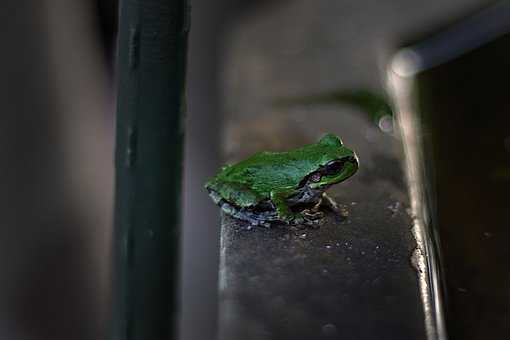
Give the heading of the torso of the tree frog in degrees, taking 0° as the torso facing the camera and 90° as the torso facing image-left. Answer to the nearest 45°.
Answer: approximately 270°

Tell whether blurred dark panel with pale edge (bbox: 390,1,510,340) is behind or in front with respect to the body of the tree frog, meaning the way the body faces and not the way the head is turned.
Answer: in front

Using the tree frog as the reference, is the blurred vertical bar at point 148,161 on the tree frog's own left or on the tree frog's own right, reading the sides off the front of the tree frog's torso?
on the tree frog's own right
